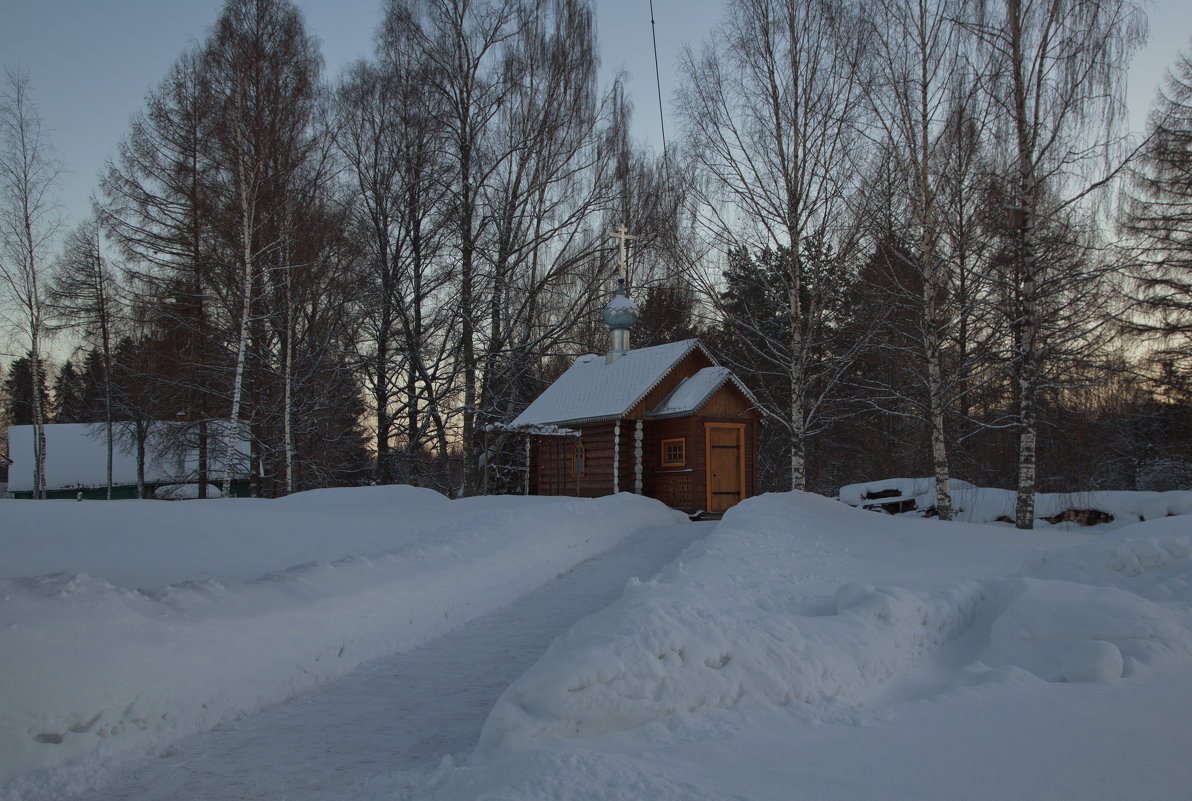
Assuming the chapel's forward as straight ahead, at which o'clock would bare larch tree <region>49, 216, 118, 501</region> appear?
The bare larch tree is roughly at 5 o'clock from the chapel.

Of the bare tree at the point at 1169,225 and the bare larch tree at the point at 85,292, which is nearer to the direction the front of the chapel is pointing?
the bare tree

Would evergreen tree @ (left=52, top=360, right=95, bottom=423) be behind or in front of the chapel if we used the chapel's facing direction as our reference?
behind

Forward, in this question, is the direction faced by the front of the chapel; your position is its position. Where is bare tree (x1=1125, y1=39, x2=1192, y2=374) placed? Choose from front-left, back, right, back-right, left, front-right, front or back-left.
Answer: front-left

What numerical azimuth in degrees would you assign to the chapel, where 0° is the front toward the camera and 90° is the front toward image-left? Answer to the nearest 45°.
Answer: approximately 315°
